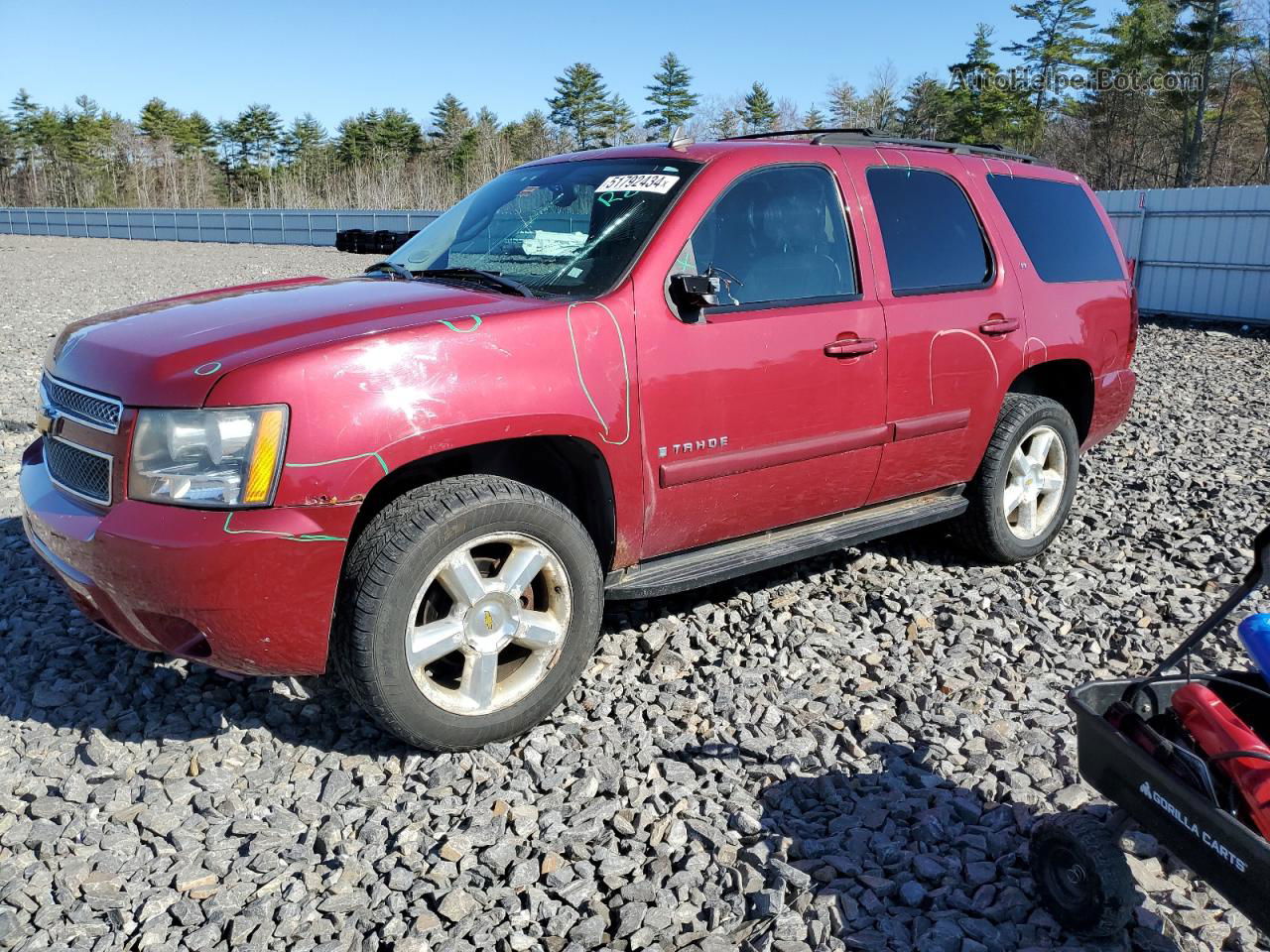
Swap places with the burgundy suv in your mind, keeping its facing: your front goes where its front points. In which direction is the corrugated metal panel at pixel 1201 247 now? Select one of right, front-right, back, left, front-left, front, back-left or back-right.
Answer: back

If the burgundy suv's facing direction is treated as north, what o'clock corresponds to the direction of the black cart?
The black cart is roughly at 9 o'clock from the burgundy suv.

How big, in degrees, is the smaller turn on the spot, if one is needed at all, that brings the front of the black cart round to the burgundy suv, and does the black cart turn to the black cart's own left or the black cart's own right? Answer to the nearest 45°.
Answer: approximately 45° to the black cart's own left

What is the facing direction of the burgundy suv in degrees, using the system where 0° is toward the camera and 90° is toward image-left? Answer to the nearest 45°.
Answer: approximately 45°

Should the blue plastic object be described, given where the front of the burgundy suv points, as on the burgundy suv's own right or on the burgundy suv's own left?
on the burgundy suv's own left

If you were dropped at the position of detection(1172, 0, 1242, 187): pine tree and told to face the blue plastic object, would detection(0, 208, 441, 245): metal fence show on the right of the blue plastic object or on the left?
right
